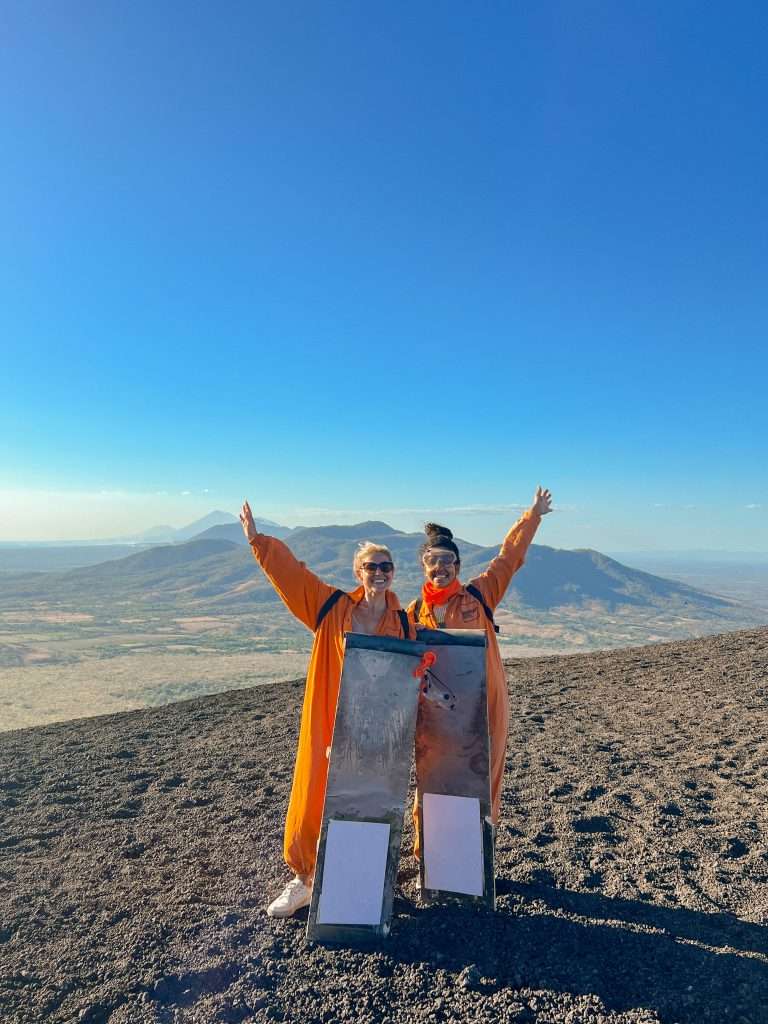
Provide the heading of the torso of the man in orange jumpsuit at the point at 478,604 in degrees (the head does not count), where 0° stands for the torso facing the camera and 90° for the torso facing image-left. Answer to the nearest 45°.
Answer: approximately 0°

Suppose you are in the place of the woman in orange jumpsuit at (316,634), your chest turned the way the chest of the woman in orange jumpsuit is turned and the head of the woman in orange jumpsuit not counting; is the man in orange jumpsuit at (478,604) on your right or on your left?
on your left

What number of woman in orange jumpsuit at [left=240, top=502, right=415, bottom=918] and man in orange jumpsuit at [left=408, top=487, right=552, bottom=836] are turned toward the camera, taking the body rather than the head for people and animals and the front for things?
2

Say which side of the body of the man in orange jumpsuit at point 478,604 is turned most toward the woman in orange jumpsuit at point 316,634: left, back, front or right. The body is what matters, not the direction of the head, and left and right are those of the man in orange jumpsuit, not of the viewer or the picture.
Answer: right

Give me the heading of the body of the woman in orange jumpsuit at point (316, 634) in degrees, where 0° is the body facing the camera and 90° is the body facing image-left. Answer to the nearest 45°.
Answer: approximately 0°
